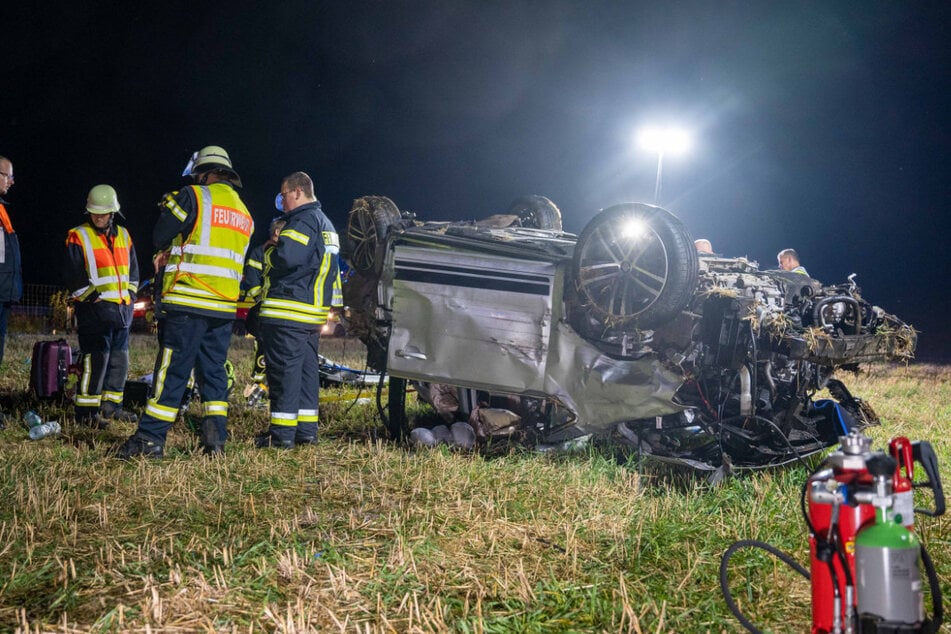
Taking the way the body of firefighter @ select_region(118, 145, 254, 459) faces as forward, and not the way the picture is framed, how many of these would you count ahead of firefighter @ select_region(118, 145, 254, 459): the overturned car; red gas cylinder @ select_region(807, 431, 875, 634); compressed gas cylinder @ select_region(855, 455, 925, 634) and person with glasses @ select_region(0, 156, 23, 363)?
1

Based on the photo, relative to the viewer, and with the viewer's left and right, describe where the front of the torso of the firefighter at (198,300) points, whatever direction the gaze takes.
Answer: facing away from the viewer and to the left of the viewer

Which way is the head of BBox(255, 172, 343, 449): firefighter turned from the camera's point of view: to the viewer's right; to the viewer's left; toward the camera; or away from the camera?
to the viewer's left

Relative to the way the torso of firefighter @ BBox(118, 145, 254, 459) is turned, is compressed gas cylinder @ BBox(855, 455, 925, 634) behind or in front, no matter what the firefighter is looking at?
behind

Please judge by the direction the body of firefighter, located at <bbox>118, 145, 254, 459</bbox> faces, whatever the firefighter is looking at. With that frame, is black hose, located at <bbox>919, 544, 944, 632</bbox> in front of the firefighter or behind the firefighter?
behind
